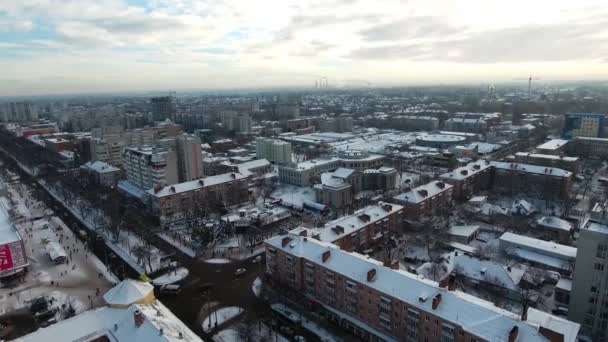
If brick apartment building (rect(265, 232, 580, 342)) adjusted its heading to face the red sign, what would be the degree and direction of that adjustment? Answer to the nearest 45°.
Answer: approximately 45° to its right

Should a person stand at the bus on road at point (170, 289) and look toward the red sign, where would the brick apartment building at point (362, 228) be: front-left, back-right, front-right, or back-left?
back-right

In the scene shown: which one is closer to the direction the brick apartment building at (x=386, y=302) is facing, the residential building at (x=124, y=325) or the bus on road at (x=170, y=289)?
the residential building

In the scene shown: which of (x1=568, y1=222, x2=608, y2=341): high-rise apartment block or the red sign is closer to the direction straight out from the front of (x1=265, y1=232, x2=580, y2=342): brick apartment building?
the red sign

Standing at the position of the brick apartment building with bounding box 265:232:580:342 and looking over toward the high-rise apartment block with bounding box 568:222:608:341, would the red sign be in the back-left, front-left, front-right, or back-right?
back-left

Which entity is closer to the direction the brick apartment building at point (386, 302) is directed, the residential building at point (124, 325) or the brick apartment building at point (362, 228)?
the residential building

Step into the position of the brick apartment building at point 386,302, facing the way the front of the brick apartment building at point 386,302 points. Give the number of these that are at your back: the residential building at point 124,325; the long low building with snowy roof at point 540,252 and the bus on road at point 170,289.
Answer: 1

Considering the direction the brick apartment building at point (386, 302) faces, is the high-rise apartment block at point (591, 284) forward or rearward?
rearward

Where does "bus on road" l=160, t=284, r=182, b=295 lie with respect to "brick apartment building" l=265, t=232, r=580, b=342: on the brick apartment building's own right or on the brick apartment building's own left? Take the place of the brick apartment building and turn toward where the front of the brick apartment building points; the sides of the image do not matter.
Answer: on the brick apartment building's own right

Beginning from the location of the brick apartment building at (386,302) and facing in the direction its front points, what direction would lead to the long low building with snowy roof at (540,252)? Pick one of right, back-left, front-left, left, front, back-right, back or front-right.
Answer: back

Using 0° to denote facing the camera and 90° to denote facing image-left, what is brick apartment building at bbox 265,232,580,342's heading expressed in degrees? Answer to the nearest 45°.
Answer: approximately 45°

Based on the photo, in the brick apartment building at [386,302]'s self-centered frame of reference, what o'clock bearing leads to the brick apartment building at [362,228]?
the brick apartment building at [362,228] is roughly at 4 o'clock from the brick apartment building at [386,302].

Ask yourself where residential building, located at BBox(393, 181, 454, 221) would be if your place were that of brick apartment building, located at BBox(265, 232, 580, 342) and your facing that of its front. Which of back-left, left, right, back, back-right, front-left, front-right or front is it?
back-right
